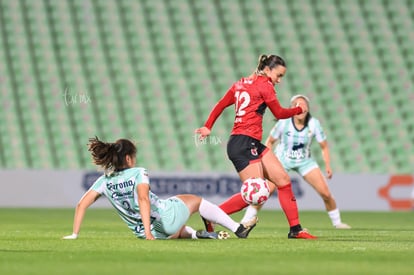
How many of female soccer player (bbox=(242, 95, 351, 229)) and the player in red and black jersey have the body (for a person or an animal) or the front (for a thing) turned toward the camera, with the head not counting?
1

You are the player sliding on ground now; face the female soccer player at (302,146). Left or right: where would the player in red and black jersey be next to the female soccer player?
right
